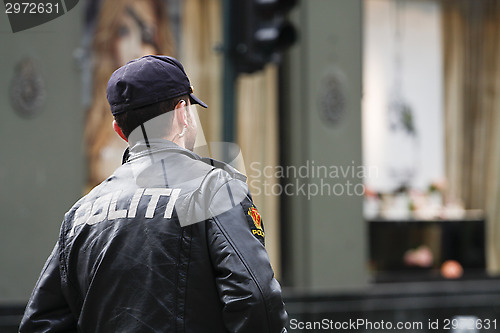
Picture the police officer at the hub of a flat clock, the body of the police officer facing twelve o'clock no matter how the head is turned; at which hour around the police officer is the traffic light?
The traffic light is roughly at 11 o'clock from the police officer.

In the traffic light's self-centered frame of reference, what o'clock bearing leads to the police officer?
The police officer is roughly at 3 o'clock from the traffic light.

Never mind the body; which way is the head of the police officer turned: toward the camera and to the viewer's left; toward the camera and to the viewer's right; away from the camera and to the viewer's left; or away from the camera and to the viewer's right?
away from the camera and to the viewer's right

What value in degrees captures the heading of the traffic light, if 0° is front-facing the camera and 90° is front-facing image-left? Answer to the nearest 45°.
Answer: approximately 270°

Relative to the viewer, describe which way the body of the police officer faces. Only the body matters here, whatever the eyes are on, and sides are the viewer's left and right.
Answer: facing away from the viewer and to the right of the viewer

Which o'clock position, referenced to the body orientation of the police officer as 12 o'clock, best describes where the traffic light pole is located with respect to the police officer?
The traffic light pole is roughly at 11 o'clock from the police officer.
